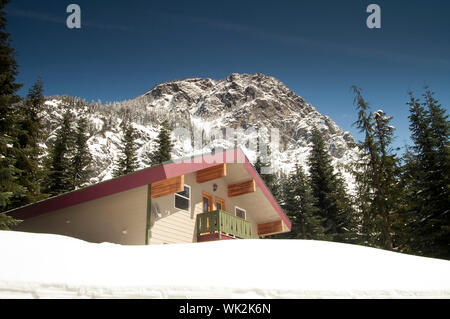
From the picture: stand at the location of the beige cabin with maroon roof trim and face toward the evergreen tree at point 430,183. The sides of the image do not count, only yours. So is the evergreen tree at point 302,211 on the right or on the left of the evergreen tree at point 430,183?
left

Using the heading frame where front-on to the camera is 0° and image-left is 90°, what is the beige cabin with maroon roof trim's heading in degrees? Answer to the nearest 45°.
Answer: approximately 315°

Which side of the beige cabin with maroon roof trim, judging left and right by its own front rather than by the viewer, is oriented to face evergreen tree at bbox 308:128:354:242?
left

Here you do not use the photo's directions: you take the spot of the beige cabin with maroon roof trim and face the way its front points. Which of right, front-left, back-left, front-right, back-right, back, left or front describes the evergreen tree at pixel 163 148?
back-left

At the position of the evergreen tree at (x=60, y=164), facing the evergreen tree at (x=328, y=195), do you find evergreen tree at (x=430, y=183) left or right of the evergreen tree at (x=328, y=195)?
right

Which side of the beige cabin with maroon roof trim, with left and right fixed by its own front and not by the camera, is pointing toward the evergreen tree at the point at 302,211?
left

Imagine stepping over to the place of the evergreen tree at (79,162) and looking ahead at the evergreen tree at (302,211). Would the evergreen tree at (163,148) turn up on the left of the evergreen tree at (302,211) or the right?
left

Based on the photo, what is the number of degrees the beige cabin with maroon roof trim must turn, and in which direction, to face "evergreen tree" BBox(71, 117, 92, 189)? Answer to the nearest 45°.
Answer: approximately 135° to its left

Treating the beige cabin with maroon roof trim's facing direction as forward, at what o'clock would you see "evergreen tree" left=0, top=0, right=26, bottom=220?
The evergreen tree is roughly at 5 o'clock from the beige cabin with maroon roof trim.
